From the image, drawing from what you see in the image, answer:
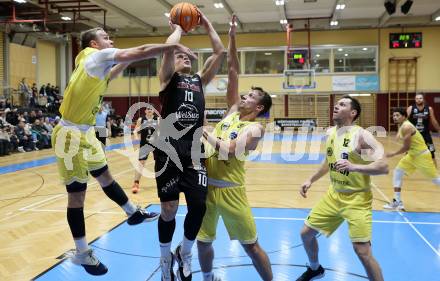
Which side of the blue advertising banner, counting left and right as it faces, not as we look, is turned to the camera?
front

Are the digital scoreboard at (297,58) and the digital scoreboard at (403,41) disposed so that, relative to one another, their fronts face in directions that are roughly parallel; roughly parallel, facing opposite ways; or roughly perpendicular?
roughly parallel

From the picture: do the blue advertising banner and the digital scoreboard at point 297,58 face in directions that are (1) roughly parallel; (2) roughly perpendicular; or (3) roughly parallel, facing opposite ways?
roughly parallel

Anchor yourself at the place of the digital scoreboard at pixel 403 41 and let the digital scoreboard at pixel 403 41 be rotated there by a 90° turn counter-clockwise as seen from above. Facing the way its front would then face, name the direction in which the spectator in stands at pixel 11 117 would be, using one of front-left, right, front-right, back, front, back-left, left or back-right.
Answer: back-right

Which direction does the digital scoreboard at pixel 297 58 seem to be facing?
toward the camera

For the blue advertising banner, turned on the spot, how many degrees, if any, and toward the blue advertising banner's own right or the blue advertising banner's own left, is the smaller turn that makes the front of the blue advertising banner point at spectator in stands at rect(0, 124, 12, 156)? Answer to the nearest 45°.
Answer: approximately 45° to the blue advertising banner's own right

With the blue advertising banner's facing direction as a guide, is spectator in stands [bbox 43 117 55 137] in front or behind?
in front

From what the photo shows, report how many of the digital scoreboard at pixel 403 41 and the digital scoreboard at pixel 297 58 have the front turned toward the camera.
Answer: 2

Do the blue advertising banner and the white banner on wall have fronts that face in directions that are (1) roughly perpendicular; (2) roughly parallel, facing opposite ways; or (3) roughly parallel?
roughly parallel
